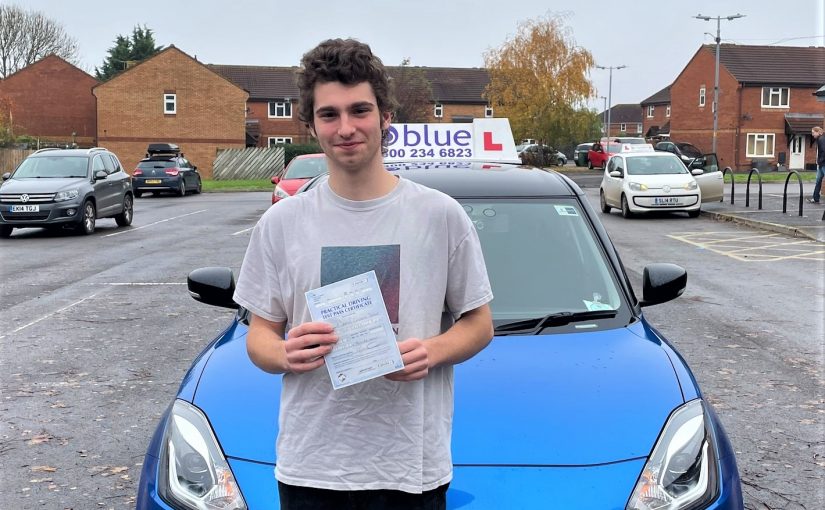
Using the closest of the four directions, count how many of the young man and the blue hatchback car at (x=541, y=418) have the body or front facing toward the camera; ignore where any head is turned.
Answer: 2

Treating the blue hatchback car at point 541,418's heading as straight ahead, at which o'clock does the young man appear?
The young man is roughly at 1 o'clock from the blue hatchback car.

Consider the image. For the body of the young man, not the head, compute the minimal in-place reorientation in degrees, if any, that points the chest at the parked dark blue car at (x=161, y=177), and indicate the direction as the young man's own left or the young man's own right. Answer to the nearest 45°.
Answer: approximately 180°

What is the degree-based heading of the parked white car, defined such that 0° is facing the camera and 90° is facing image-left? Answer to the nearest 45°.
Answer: approximately 315°

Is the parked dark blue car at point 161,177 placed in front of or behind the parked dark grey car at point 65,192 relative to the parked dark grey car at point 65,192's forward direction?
behind

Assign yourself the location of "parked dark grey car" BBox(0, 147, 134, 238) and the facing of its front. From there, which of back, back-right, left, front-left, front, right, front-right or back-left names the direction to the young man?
front-left

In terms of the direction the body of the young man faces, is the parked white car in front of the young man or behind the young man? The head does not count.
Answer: behind

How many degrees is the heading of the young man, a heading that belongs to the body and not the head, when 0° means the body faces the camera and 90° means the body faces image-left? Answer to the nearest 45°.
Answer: approximately 0°

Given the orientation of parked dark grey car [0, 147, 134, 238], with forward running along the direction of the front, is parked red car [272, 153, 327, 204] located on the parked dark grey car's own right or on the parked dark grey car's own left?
on the parked dark grey car's own left
